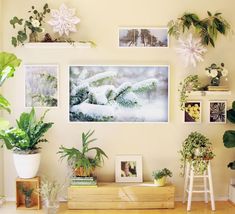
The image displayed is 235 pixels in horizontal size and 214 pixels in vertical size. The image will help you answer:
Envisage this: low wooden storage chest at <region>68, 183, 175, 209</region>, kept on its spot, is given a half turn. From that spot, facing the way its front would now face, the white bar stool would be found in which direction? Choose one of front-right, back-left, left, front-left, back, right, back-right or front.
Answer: right

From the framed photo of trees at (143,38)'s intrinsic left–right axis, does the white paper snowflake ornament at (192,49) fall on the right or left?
on its left

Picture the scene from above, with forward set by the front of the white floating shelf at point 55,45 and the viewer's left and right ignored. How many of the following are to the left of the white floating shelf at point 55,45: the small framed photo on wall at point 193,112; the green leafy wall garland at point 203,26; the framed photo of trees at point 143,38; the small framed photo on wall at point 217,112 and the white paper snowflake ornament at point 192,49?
5

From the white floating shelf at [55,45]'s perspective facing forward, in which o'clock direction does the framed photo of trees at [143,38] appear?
The framed photo of trees is roughly at 9 o'clock from the white floating shelf.

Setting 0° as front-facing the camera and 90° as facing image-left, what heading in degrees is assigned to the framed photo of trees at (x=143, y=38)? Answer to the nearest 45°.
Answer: approximately 0°

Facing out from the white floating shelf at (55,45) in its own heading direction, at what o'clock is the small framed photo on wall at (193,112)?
The small framed photo on wall is roughly at 9 o'clock from the white floating shelf.

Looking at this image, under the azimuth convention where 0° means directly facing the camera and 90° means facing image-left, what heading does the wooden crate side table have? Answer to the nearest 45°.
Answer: approximately 0°

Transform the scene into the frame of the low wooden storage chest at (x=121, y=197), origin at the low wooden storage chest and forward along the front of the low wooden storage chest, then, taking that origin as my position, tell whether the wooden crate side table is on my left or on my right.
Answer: on my right
